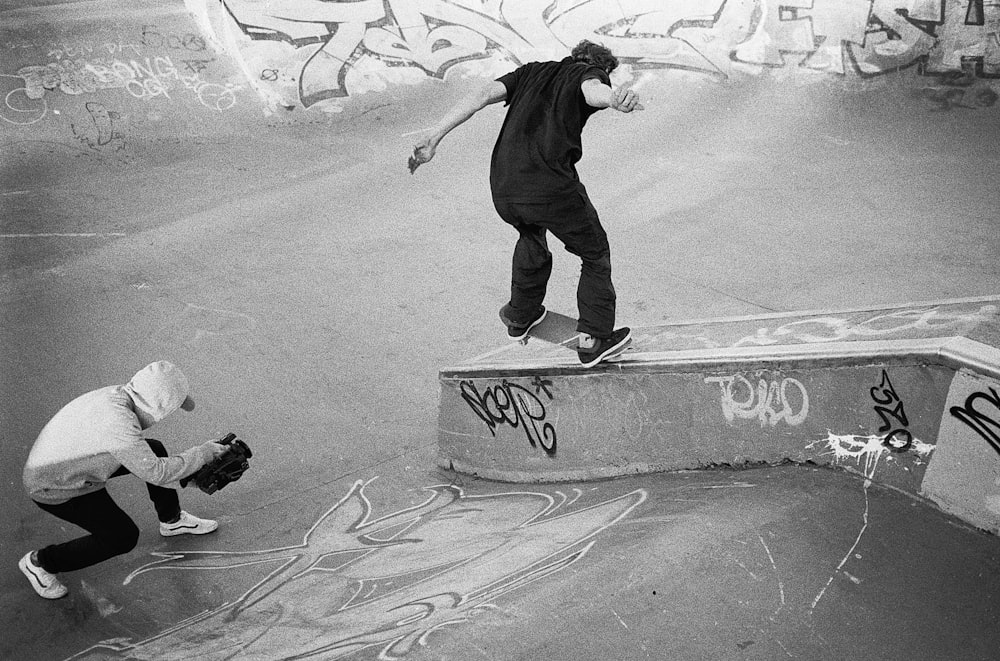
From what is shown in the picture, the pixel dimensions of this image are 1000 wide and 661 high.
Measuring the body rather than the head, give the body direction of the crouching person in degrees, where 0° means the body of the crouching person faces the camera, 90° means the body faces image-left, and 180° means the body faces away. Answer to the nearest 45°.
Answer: approximately 270°

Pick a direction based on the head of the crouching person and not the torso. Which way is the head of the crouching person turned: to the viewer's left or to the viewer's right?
to the viewer's right

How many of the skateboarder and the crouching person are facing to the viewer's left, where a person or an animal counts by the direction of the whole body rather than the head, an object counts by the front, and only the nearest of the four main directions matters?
0

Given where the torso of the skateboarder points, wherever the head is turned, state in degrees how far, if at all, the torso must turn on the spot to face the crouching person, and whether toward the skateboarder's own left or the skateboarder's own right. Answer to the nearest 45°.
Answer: approximately 135° to the skateboarder's own left

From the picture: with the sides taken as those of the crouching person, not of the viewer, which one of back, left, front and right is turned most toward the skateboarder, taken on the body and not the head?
front

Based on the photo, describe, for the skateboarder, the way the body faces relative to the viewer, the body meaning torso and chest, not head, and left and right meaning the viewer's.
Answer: facing away from the viewer and to the right of the viewer

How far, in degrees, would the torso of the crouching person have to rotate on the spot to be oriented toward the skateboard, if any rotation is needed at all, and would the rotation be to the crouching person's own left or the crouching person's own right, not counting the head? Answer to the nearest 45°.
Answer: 0° — they already face it
